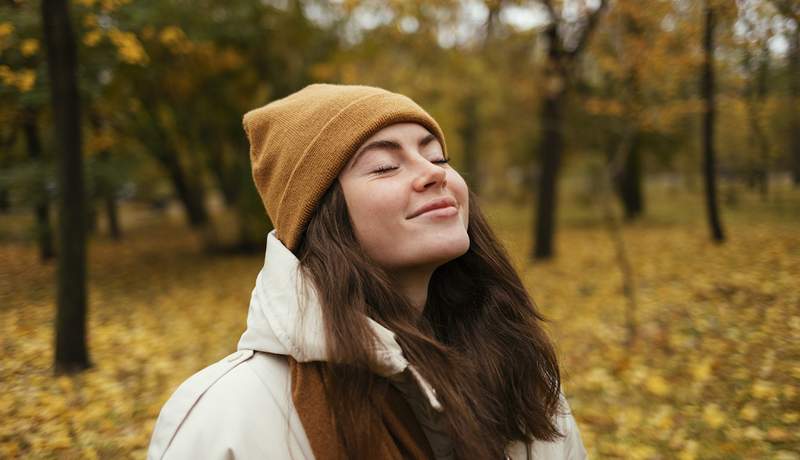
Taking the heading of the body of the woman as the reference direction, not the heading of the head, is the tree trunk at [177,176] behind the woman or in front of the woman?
behind

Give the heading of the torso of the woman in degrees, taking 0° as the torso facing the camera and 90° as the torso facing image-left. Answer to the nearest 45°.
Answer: approximately 315°

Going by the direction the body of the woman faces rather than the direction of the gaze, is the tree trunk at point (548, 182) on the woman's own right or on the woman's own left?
on the woman's own left

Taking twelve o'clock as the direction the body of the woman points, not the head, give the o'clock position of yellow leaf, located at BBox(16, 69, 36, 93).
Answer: The yellow leaf is roughly at 6 o'clock from the woman.

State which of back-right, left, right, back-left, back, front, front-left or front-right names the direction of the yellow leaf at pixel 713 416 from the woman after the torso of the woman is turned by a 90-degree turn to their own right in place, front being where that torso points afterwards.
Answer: back

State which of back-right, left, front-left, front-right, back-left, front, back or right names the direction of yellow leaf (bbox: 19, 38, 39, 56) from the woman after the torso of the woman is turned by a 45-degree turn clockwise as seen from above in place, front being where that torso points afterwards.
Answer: back-right

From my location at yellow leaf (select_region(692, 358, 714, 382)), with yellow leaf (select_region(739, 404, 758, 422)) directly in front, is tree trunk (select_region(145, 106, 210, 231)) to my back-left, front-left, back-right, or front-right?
back-right

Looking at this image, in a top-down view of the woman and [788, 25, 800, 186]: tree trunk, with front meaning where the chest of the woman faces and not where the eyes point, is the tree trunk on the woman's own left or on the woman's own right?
on the woman's own left

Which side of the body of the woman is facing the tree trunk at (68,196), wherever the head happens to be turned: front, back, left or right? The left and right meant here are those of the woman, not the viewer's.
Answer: back

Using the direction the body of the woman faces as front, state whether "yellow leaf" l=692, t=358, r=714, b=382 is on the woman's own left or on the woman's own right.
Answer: on the woman's own left

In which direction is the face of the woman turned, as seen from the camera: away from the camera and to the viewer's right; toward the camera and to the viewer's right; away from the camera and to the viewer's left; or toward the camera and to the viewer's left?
toward the camera and to the viewer's right
